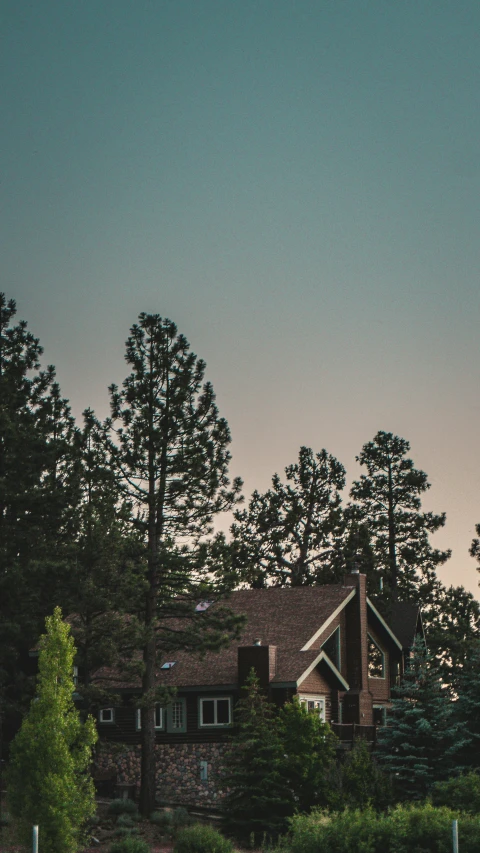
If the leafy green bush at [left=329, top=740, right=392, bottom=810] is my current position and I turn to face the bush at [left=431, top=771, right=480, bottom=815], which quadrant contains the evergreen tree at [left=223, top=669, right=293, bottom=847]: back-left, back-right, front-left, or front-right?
back-right
